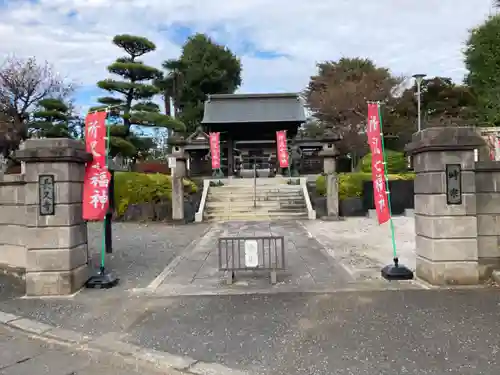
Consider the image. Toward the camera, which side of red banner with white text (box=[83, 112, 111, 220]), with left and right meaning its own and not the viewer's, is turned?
front

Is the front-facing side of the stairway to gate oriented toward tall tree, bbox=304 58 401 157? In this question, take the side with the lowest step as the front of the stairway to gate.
no

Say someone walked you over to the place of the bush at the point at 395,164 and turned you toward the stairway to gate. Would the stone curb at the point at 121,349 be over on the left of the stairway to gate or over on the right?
left

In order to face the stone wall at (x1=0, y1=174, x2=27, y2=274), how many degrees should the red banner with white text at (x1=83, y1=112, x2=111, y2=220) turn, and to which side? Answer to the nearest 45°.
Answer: approximately 135° to its right

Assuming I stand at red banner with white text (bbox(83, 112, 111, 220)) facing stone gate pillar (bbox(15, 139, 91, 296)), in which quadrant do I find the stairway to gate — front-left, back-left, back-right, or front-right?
back-right

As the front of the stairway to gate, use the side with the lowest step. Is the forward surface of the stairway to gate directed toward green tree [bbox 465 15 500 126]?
no

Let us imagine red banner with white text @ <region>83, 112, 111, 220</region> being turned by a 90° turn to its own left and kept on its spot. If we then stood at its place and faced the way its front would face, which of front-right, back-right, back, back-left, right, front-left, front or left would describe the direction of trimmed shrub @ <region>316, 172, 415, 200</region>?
front-left

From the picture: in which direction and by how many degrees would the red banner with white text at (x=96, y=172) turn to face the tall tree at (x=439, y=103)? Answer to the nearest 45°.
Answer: approximately 135° to its left

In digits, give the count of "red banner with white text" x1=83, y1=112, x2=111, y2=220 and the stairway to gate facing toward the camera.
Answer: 2

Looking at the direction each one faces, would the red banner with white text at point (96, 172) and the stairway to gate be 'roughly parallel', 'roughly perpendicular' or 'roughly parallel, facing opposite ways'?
roughly parallel

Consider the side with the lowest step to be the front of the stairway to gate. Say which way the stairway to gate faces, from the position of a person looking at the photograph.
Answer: facing the viewer

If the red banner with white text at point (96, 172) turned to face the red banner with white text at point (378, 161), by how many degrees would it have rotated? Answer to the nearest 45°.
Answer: approximately 90° to its left

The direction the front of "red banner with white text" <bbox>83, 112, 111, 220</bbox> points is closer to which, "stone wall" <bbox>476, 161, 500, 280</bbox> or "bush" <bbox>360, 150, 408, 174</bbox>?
the stone wall
